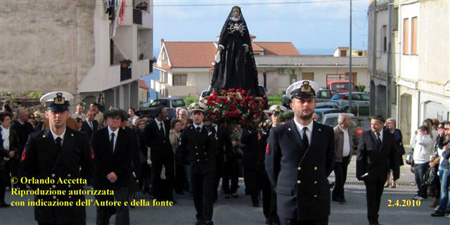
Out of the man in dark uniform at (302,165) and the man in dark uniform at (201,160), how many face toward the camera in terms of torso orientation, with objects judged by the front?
2

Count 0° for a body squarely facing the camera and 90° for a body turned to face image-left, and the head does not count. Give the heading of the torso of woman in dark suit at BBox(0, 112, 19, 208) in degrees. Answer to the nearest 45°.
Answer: approximately 315°

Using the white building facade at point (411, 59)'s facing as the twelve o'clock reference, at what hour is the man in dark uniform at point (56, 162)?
The man in dark uniform is roughly at 11 o'clock from the white building facade.

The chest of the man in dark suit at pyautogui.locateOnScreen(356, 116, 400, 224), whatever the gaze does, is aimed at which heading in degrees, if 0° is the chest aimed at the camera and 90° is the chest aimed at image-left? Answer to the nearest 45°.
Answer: approximately 0°

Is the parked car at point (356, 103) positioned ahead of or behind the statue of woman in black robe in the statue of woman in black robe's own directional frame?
behind
